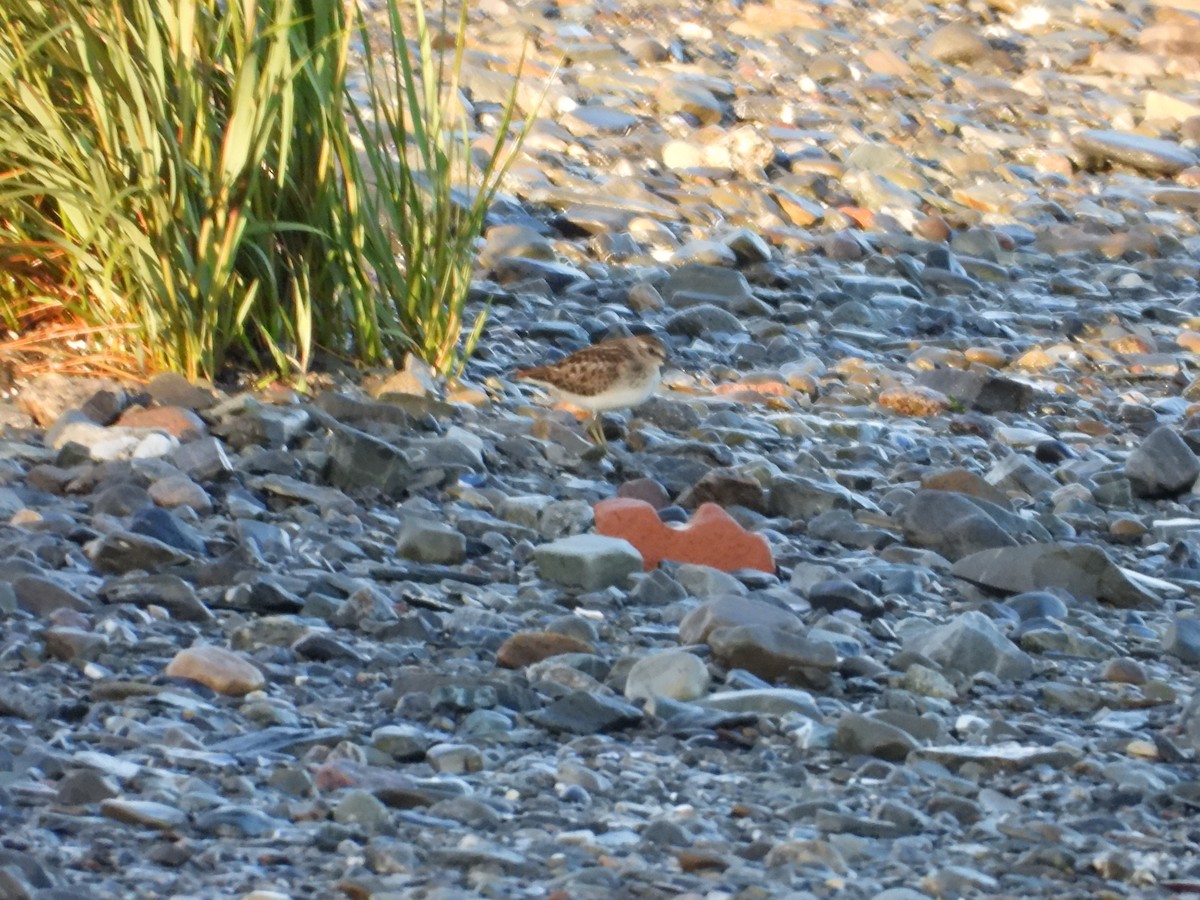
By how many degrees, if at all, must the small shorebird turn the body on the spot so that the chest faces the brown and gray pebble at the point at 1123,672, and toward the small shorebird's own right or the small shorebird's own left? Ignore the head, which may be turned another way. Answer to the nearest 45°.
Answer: approximately 45° to the small shorebird's own right

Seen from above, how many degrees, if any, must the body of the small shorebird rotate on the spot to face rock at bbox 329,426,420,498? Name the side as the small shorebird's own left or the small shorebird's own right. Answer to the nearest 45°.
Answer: approximately 135° to the small shorebird's own right

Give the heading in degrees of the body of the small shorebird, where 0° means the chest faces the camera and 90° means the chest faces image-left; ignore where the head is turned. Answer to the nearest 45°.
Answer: approximately 270°

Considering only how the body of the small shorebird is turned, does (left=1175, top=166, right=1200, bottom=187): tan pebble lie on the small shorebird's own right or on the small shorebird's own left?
on the small shorebird's own left

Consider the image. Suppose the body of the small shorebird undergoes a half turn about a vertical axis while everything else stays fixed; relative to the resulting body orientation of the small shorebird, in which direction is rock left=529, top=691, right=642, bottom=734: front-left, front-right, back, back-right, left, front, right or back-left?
left

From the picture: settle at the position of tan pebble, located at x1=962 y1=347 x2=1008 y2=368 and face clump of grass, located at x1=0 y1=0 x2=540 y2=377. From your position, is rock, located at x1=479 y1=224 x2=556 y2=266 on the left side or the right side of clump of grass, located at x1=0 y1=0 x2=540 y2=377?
right

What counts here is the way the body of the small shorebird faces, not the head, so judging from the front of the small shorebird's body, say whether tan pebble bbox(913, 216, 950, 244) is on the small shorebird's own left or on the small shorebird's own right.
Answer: on the small shorebird's own left

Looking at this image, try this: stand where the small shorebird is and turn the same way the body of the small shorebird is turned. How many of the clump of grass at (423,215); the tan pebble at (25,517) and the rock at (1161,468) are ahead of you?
1

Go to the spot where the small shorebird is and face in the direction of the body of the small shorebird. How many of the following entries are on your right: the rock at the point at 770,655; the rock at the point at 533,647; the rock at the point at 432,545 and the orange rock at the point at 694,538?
4

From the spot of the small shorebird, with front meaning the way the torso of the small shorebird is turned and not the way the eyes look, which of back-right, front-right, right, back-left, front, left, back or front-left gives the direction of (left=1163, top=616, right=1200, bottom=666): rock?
front-right

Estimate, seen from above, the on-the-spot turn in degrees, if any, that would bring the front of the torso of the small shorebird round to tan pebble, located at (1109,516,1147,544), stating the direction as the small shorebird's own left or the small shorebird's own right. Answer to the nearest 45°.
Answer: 0° — it already faces it

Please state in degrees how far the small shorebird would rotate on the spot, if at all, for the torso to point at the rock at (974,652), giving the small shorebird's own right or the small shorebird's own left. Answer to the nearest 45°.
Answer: approximately 90° to the small shorebird's own right

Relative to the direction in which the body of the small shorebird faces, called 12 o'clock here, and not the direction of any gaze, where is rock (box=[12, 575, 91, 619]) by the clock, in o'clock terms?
The rock is roughly at 4 o'clock from the small shorebird.
